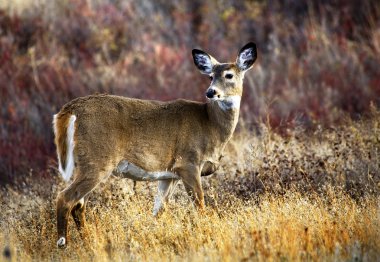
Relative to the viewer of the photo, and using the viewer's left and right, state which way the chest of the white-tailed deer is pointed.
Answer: facing to the right of the viewer
